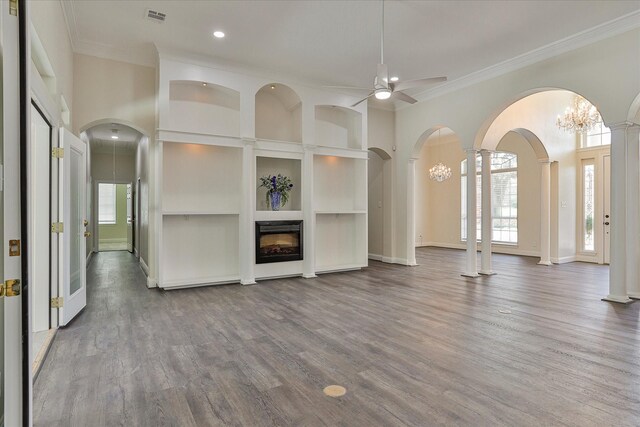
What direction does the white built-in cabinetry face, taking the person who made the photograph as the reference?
facing the viewer and to the right of the viewer

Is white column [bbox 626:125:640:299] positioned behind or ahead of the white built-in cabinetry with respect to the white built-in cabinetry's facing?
ahead

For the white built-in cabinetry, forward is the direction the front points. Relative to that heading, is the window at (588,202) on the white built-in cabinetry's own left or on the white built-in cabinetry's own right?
on the white built-in cabinetry's own left

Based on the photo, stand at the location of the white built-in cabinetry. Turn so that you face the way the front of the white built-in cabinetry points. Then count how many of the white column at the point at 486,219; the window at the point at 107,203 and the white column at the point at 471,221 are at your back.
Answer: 1

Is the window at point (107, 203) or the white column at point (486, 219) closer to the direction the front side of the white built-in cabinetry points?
the white column

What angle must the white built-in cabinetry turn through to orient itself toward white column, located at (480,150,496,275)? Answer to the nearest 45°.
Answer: approximately 45° to its left

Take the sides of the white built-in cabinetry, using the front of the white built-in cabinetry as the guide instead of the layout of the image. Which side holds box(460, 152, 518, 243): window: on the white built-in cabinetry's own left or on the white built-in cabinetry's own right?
on the white built-in cabinetry's own left

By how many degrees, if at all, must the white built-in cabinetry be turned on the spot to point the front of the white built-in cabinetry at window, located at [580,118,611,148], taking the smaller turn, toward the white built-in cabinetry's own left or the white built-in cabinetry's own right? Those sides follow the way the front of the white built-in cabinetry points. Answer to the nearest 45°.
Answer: approximately 45° to the white built-in cabinetry's own left

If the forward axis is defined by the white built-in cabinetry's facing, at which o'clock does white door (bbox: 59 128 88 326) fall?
The white door is roughly at 3 o'clock from the white built-in cabinetry.

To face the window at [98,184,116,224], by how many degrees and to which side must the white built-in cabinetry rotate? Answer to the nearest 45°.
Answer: approximately 180°

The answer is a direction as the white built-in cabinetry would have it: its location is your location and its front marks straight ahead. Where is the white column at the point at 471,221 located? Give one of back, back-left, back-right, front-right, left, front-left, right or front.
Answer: front-left

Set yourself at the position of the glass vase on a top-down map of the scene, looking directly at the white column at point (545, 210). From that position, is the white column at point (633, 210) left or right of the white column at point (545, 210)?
right
